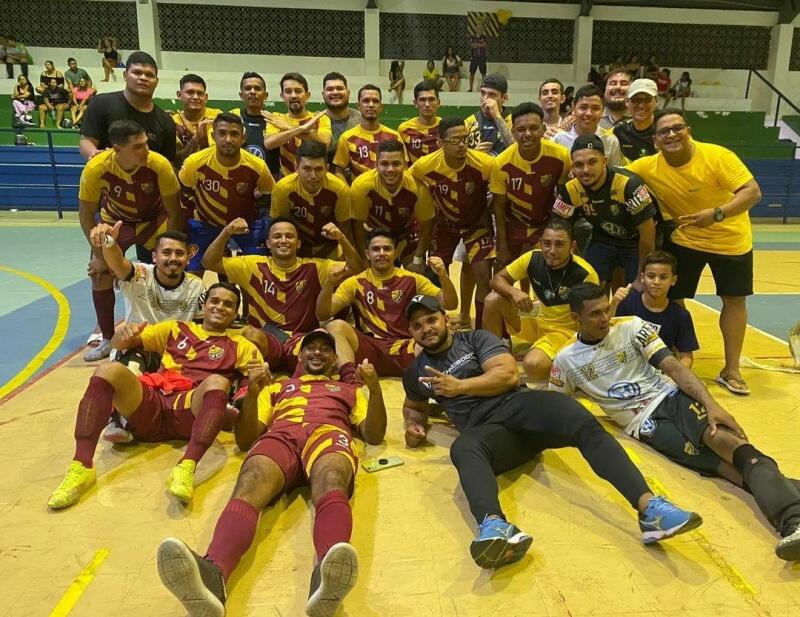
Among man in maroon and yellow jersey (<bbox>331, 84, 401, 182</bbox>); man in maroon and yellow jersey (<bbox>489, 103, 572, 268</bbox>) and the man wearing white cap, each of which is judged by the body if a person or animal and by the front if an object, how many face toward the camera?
3

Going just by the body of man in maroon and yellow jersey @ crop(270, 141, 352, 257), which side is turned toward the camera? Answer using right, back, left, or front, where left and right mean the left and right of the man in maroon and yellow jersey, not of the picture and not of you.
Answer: front

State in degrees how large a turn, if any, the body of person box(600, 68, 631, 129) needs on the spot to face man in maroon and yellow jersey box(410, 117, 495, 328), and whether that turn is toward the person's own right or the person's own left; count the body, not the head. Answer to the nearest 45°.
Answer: approximately 45° to the person's own right

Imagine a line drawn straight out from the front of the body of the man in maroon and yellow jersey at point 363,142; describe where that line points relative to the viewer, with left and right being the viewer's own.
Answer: facing the viewer

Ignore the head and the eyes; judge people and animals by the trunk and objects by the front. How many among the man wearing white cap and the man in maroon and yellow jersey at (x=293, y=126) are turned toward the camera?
2

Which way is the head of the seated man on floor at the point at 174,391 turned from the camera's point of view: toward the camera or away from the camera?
toward the camera

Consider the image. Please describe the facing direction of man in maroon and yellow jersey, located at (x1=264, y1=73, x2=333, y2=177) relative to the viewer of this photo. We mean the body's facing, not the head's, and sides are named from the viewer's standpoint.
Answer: facing the viewer

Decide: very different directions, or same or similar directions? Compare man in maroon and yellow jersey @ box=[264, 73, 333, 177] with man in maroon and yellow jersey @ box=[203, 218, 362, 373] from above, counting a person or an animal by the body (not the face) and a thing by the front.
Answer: same or similar directions

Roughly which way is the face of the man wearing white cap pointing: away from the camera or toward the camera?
toward the camera

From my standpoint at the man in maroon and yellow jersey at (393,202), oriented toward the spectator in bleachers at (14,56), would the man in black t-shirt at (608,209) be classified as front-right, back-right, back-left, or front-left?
back-right

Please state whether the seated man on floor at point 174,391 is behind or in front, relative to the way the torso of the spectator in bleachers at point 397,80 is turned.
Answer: in front

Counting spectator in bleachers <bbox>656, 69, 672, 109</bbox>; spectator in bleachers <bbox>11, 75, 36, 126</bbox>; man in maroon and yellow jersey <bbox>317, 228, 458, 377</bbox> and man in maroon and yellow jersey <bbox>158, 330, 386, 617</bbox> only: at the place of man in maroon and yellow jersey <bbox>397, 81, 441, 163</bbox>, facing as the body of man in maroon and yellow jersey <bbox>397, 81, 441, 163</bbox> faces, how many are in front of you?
2
